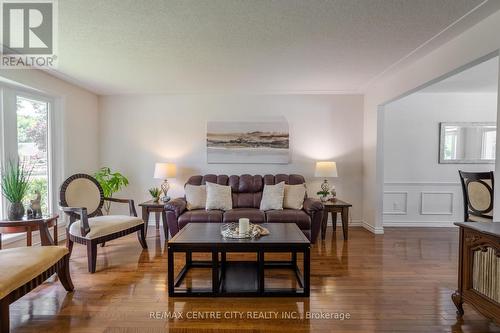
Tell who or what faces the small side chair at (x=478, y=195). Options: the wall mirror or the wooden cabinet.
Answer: the wall mirror

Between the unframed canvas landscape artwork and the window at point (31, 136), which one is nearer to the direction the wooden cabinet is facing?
the window

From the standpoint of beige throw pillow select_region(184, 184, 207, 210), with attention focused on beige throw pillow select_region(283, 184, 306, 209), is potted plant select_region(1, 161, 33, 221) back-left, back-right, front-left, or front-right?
back-right

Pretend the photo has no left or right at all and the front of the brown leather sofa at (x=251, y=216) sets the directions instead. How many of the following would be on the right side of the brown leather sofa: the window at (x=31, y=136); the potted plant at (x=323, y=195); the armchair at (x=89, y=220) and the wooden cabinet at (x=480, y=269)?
2

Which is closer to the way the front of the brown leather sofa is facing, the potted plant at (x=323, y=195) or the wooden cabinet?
the wooden cabinet

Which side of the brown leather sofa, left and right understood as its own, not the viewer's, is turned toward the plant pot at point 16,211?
right

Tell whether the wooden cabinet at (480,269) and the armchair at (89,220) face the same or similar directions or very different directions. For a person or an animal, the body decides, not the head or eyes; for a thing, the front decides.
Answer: very different directions

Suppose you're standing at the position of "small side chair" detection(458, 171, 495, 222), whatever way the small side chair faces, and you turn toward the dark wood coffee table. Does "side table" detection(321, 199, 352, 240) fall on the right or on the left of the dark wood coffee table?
right

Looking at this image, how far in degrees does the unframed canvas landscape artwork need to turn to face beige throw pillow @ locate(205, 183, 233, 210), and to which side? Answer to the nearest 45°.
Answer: approximately 45° to its right
